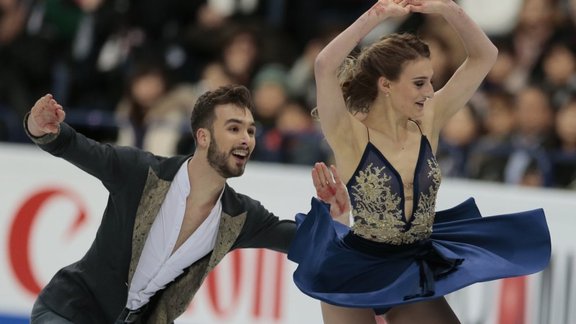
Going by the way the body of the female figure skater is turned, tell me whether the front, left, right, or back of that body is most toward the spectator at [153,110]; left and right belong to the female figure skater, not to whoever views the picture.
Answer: back

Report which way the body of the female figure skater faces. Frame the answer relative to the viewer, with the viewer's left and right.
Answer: facing the viewer and to the right of the viewer

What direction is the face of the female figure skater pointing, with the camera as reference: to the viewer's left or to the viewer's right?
to the viewer's right
